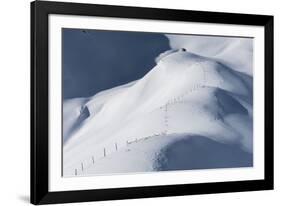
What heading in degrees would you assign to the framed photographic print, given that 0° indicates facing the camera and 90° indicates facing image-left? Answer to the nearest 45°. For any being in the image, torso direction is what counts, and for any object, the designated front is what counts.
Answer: approximately 315°
